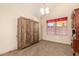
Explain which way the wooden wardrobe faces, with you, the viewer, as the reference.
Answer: facing the viewer and to the right of the viewer
